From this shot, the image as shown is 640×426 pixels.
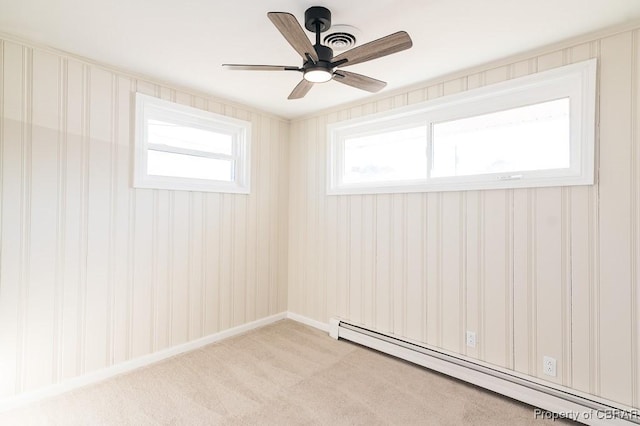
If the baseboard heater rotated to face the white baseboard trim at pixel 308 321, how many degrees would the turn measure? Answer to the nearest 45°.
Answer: approximately 45° to its right

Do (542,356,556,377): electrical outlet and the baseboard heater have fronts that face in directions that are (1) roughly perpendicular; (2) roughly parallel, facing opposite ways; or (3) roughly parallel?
roughly parallel

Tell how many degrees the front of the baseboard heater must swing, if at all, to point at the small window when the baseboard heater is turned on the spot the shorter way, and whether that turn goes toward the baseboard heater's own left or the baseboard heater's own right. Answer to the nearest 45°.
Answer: approximately 45° to the baseboard heater's own right

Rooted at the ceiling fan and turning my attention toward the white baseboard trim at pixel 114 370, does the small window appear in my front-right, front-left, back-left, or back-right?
front-right

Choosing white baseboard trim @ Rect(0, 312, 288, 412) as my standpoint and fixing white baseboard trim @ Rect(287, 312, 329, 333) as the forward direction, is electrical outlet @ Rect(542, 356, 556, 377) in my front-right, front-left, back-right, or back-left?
front-right

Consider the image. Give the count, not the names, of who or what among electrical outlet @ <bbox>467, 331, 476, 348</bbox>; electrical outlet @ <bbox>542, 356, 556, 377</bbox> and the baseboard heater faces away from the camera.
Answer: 0

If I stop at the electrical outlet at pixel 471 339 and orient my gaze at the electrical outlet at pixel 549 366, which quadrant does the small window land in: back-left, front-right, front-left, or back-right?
back-right

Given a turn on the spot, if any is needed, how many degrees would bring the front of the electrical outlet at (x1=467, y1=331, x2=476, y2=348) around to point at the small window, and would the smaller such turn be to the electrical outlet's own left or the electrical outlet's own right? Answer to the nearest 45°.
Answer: approximately 45° to the electrical outlet's own right

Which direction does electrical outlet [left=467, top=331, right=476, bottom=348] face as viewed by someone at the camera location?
facing the viewer and to the left of the viewer

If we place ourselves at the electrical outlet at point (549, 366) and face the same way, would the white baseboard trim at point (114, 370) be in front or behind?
in front
